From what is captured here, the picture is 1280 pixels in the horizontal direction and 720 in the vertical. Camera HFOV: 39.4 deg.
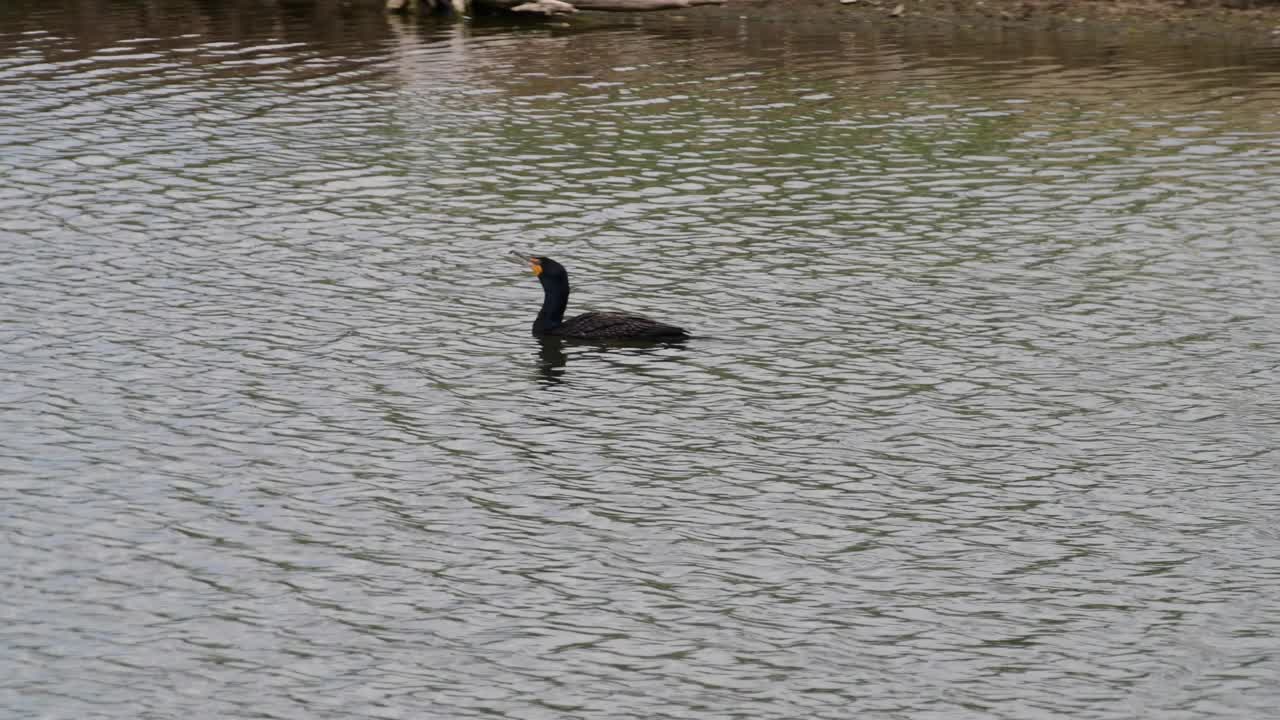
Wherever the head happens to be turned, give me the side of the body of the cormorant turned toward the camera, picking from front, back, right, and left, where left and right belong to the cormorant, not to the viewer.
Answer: left
